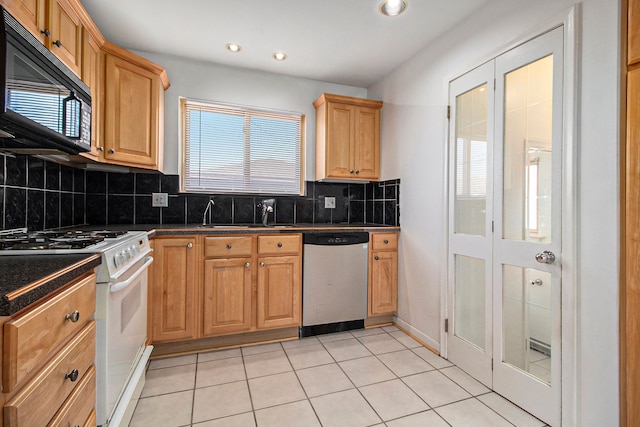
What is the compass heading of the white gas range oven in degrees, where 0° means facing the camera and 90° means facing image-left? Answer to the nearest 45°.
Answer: approximately 270°

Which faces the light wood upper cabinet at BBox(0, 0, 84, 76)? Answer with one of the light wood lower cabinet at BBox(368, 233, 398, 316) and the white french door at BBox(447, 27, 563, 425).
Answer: the white french door

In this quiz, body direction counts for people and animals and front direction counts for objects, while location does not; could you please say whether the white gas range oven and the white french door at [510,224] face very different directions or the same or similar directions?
very different directions

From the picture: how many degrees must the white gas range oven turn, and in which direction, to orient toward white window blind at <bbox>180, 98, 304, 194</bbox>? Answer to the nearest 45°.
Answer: approximately 45° to its left

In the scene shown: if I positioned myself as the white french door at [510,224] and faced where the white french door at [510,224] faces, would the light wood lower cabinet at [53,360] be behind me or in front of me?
in front

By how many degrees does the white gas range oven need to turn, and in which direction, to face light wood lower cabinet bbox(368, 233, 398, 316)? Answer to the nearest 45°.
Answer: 0° — it already faces it

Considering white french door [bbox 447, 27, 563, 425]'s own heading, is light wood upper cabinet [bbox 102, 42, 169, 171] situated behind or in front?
in front

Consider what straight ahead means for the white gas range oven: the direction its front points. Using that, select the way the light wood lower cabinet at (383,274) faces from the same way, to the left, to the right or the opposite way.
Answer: to the right

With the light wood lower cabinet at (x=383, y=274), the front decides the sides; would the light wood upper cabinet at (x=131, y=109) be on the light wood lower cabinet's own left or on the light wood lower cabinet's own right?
on the light wood lower cabinet's own right

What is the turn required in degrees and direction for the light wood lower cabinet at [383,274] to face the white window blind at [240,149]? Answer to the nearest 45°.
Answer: approximately 135° to its right

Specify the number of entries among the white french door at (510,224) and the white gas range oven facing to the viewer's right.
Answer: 1
